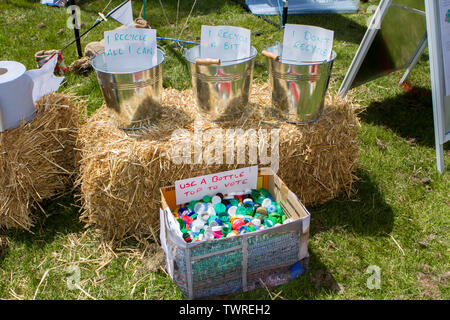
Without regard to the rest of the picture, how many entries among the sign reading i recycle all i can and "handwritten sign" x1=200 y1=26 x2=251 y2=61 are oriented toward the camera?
2

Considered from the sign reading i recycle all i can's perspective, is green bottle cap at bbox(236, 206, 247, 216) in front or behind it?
in front

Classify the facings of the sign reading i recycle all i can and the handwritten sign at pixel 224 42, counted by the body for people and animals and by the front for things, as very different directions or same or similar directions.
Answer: same or similar directions

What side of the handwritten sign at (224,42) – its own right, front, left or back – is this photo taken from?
front

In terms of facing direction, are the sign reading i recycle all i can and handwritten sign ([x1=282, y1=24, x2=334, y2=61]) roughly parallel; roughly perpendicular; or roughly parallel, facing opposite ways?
roughly parallel

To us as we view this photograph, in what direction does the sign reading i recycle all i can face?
facing the viewer

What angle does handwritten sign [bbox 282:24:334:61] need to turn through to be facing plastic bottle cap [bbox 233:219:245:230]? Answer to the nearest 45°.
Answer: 0° — it already faces it

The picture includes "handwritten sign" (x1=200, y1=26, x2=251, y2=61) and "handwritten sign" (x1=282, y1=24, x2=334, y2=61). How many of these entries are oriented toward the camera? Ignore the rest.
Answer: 2

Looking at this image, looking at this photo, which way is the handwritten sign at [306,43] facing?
toward the camera
